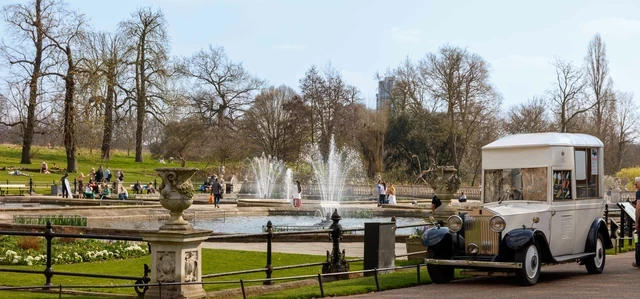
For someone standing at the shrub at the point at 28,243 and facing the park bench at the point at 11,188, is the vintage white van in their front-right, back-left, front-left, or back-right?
back-right

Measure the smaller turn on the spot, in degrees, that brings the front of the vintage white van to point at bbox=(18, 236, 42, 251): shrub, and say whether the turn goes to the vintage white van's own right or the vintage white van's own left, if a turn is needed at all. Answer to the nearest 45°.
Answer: approximately 45° to the vintage white van's own right

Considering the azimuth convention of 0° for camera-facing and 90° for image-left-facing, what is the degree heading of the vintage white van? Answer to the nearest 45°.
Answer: approximately 45°

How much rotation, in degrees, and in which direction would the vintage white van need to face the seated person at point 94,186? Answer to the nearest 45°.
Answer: approximately 90° to its right

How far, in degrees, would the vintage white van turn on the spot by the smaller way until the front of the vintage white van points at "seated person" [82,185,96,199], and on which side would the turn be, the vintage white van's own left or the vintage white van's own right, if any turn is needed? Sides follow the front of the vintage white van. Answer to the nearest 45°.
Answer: approximately 90° to the vintage white van's own right

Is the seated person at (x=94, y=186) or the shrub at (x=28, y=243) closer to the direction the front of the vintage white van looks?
the shrub

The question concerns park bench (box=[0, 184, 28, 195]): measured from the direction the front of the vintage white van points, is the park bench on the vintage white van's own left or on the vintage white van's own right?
on the vintage white van's own right
